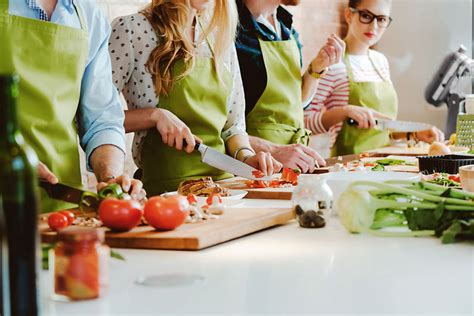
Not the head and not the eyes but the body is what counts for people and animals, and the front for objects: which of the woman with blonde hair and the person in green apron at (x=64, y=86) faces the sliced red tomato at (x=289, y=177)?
the woman with blonde hair

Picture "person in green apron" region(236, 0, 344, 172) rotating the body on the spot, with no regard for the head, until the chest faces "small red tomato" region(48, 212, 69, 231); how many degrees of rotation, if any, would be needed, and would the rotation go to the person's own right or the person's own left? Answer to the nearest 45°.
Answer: approximately 45° to the person's own right

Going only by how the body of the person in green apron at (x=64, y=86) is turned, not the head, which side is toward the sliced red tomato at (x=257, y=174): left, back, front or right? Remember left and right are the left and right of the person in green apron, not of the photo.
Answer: left

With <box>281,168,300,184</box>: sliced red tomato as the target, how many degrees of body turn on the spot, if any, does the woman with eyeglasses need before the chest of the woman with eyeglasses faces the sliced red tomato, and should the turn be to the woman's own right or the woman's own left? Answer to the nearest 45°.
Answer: approximately 45° to the woman's own right

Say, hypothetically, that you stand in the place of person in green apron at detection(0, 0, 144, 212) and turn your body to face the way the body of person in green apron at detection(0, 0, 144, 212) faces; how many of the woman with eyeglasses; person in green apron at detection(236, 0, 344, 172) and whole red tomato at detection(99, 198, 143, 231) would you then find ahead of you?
1

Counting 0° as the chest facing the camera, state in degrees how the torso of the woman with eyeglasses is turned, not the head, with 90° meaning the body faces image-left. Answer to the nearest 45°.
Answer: approximately 315°

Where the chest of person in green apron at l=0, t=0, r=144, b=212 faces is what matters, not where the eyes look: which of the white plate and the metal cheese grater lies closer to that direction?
the white plate

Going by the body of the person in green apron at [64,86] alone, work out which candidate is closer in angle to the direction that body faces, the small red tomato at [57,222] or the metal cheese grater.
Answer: the small red tomato

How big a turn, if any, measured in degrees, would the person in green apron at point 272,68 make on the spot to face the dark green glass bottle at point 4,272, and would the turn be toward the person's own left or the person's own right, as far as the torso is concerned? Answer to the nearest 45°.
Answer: approximately 45° to the person's own right
